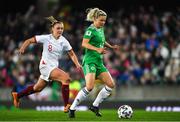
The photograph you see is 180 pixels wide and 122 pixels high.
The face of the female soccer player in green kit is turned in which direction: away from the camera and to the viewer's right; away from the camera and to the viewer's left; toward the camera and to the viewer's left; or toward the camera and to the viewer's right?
toward the camera and to the viewer's right

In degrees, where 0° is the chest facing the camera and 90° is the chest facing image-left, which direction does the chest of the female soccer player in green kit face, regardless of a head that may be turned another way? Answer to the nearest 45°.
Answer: approximately 315°
